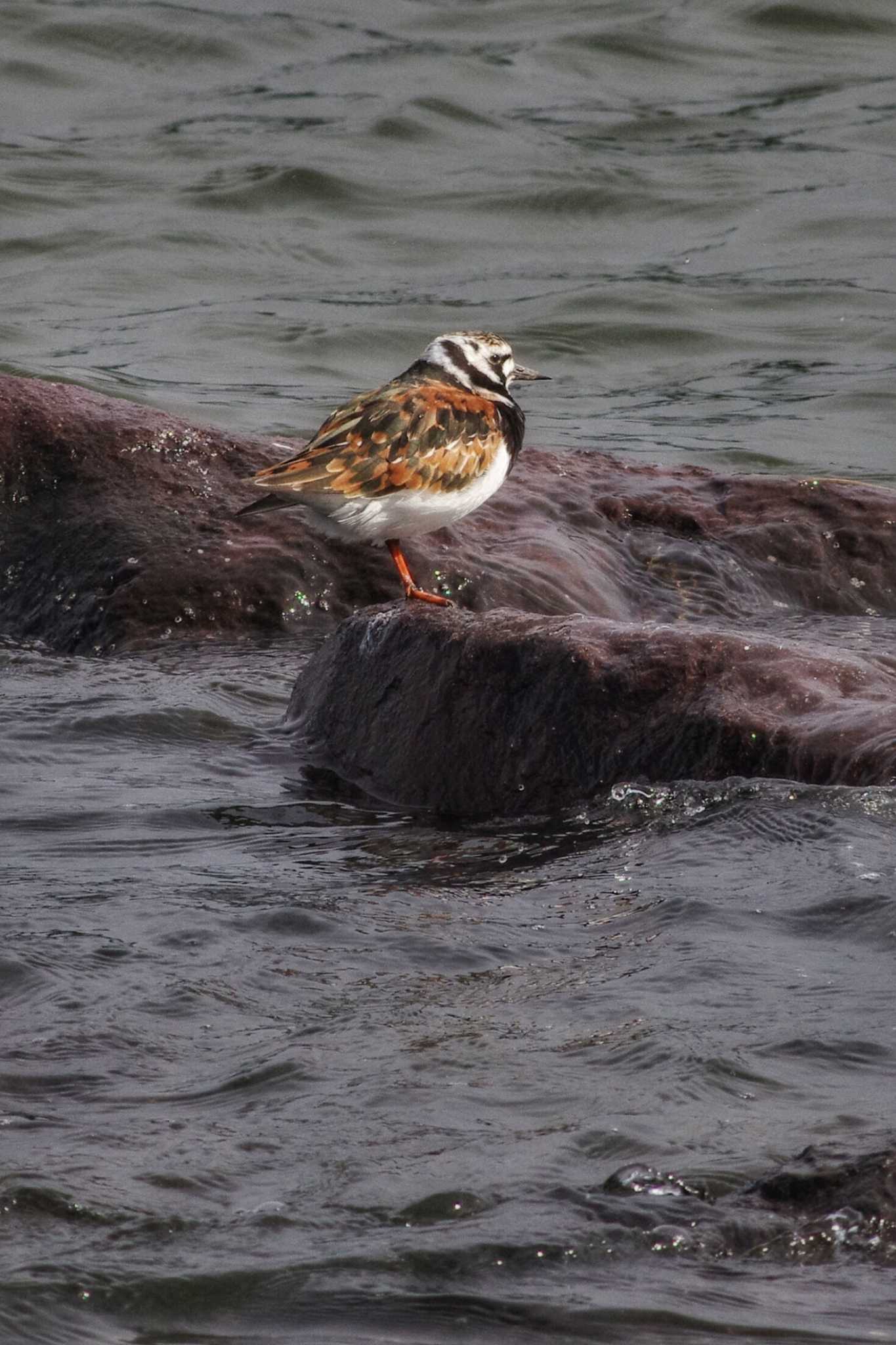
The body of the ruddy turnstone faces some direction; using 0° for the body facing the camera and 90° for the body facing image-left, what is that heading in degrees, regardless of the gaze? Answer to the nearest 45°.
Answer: approximately 270°

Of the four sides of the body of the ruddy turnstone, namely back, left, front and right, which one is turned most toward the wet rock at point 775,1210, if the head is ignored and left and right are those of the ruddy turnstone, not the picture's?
right

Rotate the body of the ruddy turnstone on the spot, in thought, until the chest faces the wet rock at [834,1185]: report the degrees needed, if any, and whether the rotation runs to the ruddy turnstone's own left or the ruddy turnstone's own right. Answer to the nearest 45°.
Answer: approximately 90° to the ruddy turnstone's own right
